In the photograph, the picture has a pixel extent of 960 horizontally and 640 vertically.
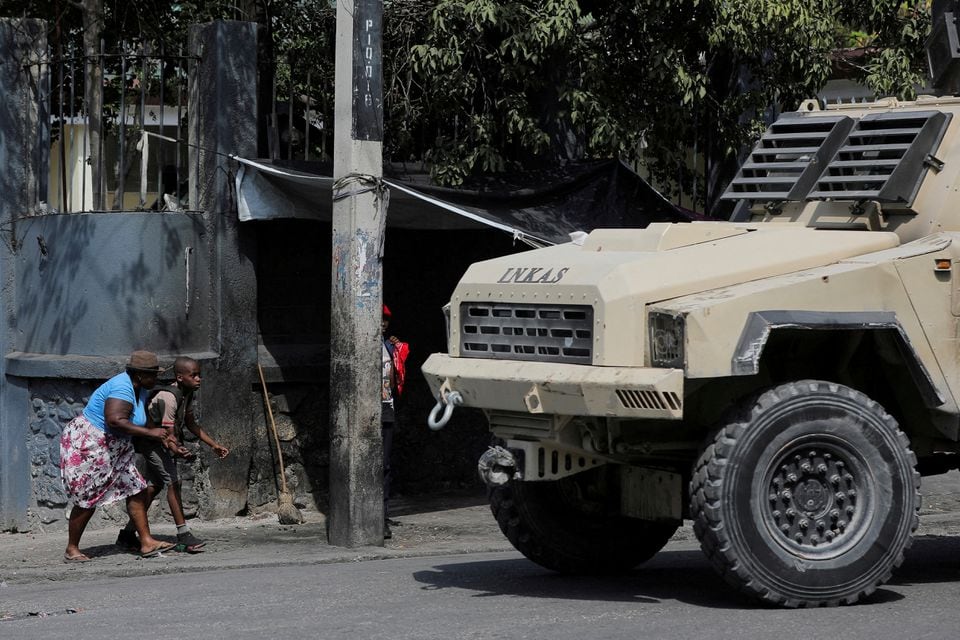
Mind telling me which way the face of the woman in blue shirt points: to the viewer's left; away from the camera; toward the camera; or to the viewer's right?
to the viewer's right

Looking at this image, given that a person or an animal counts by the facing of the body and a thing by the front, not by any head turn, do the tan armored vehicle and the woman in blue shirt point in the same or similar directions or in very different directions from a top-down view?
very different directions

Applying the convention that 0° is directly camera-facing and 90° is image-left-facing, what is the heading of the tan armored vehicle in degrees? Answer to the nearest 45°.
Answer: approximately 45°

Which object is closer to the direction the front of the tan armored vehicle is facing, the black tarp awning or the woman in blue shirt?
the woman in blue shirt

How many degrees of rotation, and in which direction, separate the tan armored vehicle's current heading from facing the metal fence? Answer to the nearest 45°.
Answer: approximately 90° to its right

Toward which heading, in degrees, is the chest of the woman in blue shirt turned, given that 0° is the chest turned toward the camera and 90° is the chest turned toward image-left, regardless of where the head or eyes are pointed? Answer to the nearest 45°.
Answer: approximately 270°
